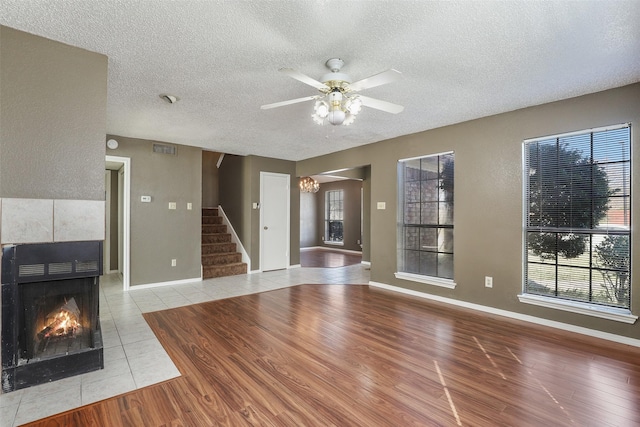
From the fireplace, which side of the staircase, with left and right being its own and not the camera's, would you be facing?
front

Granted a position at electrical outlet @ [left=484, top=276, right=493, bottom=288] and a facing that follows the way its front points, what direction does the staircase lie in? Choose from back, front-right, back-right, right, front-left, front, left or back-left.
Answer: right

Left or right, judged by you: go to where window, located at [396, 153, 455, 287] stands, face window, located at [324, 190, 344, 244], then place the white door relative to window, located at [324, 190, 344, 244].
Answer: left

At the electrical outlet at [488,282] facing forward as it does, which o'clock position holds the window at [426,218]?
The window is roughly at 4 o'clock from the electrical outlet.

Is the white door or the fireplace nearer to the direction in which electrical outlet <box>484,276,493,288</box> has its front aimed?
the fireplace

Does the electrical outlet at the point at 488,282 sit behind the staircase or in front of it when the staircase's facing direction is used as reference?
in front

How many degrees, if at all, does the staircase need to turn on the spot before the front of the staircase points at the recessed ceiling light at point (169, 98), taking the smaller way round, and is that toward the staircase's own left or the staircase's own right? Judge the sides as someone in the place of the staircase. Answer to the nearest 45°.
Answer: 0° — it already faces it

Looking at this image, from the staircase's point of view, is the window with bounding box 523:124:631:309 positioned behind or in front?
in front

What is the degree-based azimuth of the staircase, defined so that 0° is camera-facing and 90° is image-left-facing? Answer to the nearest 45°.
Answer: approximately 0°

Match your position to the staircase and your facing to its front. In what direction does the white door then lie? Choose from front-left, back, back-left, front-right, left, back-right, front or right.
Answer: left
